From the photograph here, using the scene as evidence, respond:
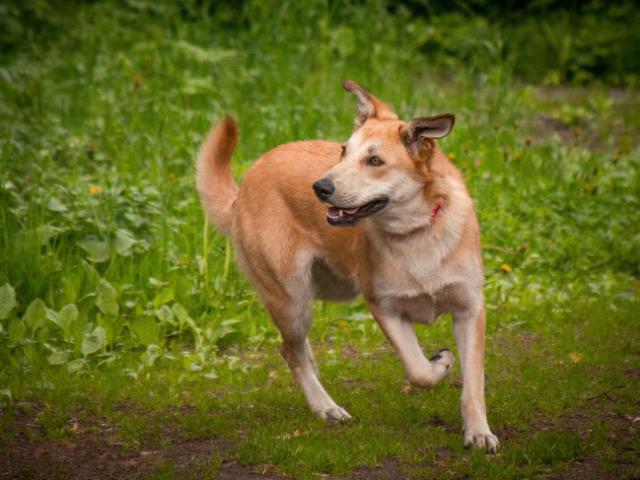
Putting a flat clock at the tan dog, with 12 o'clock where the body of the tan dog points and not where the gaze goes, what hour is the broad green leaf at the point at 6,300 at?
The broad green leaf is roughly at 5 o'clock from the tan dog.

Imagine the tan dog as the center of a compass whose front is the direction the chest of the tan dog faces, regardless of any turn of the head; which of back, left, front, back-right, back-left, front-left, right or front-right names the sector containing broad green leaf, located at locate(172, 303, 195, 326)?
back

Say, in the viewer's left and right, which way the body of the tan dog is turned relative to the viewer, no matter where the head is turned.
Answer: facing the viewer and to the right of the viewer

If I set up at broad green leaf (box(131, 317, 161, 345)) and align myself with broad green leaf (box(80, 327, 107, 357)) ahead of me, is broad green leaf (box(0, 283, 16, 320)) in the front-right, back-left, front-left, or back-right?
front-right

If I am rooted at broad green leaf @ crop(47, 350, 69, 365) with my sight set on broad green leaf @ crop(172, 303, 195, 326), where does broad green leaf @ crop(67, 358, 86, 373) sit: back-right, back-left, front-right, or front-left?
front-right

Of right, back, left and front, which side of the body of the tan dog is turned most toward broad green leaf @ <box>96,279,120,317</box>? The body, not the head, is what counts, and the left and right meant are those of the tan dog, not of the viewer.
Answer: back

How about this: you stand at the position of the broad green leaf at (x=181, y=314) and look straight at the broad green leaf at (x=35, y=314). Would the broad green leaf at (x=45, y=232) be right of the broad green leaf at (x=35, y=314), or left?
right

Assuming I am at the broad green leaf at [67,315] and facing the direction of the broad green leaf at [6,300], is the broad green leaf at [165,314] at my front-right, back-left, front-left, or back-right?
back-right

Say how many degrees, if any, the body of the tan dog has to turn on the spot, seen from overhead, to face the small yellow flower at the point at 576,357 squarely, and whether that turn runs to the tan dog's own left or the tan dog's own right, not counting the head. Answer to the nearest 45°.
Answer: approximately 90° to the tan dog's own left

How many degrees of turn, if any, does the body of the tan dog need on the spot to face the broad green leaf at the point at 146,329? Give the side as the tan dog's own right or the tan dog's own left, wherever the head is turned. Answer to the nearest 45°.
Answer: approximately 180°

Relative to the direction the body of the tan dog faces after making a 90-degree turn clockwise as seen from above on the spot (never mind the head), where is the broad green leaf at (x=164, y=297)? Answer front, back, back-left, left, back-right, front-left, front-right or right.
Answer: right

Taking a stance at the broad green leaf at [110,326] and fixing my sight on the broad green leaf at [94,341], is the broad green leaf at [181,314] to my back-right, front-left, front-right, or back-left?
back-left

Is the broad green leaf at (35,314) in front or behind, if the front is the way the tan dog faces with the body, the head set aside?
behind
